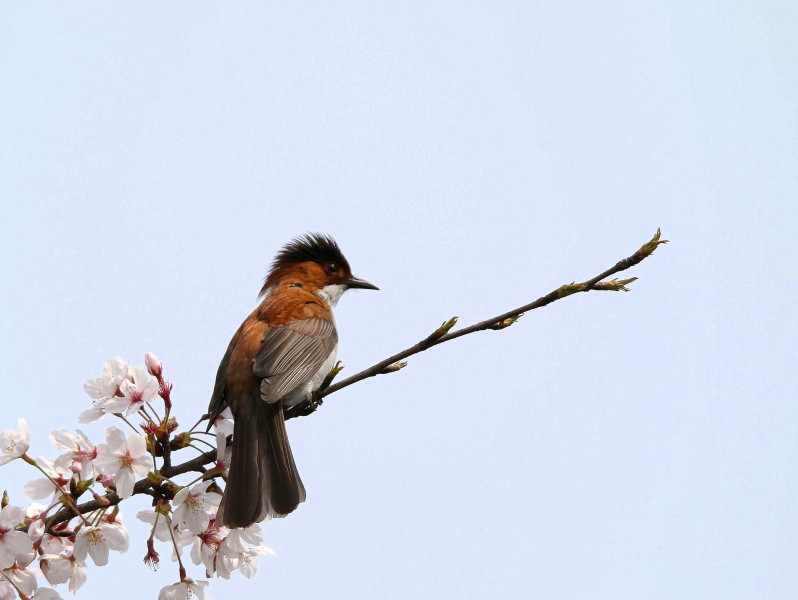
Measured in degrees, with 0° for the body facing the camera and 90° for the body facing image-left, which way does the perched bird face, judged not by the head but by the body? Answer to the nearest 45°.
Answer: approximately 225°
